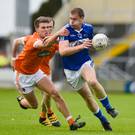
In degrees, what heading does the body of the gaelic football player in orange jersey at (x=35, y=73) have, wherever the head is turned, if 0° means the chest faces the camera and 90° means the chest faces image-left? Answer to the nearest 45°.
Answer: approximately 315°

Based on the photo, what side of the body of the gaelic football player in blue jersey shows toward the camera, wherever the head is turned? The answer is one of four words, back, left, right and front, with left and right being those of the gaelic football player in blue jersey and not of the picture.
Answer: front

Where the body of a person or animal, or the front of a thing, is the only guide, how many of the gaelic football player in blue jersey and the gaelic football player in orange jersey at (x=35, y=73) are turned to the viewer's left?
0
